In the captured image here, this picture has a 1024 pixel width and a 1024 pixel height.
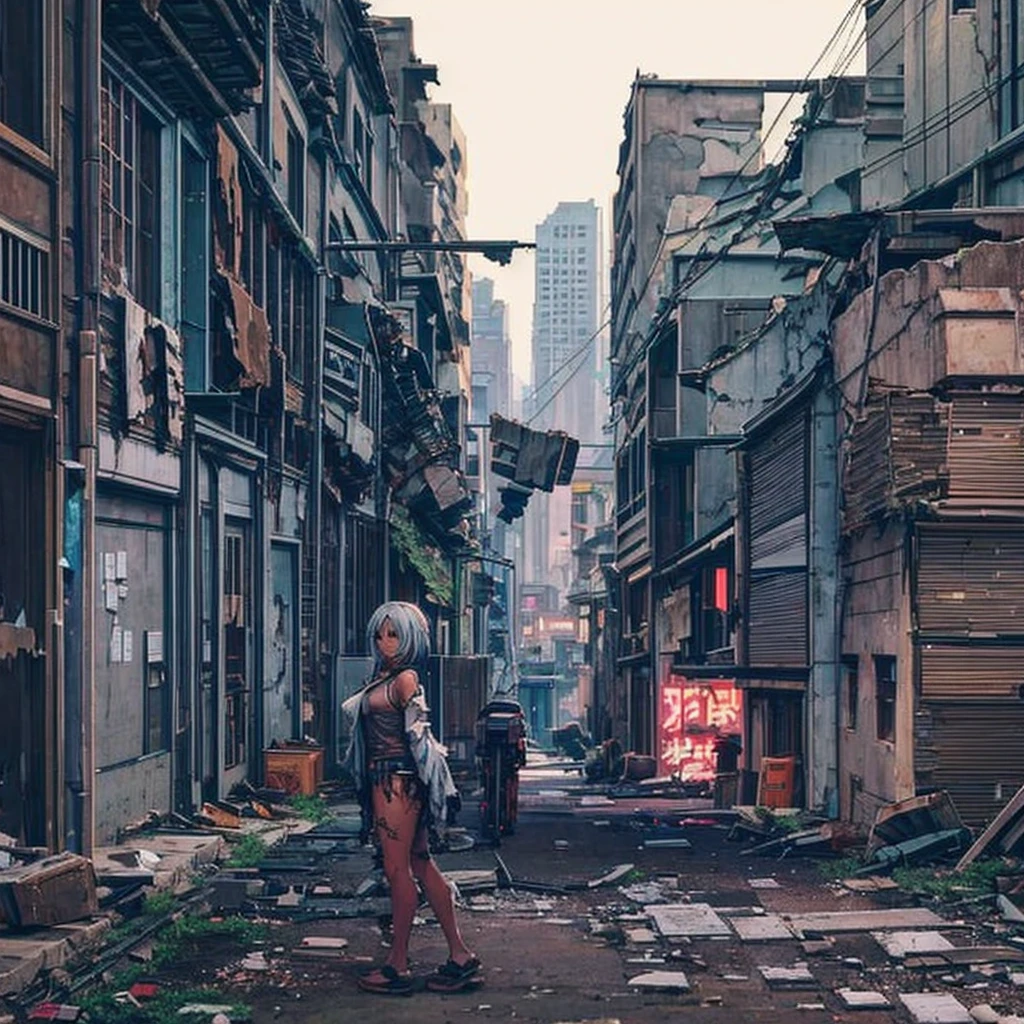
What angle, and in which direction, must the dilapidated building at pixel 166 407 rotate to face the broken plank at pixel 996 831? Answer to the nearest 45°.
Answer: approximately 45° to its right

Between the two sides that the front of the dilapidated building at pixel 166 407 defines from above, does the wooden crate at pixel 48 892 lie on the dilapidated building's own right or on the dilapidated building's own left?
on the dilapidated building's own right

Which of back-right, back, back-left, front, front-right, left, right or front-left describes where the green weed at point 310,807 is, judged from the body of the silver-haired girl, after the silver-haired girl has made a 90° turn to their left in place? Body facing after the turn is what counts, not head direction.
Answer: back-left

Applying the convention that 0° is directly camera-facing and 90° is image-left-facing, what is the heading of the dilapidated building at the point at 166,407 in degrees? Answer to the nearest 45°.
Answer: approximately 270°

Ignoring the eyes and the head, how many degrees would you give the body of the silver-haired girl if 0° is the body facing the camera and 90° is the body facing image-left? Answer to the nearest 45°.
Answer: approximately 45°

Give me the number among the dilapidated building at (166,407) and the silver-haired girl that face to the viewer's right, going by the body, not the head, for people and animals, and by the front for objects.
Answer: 1
